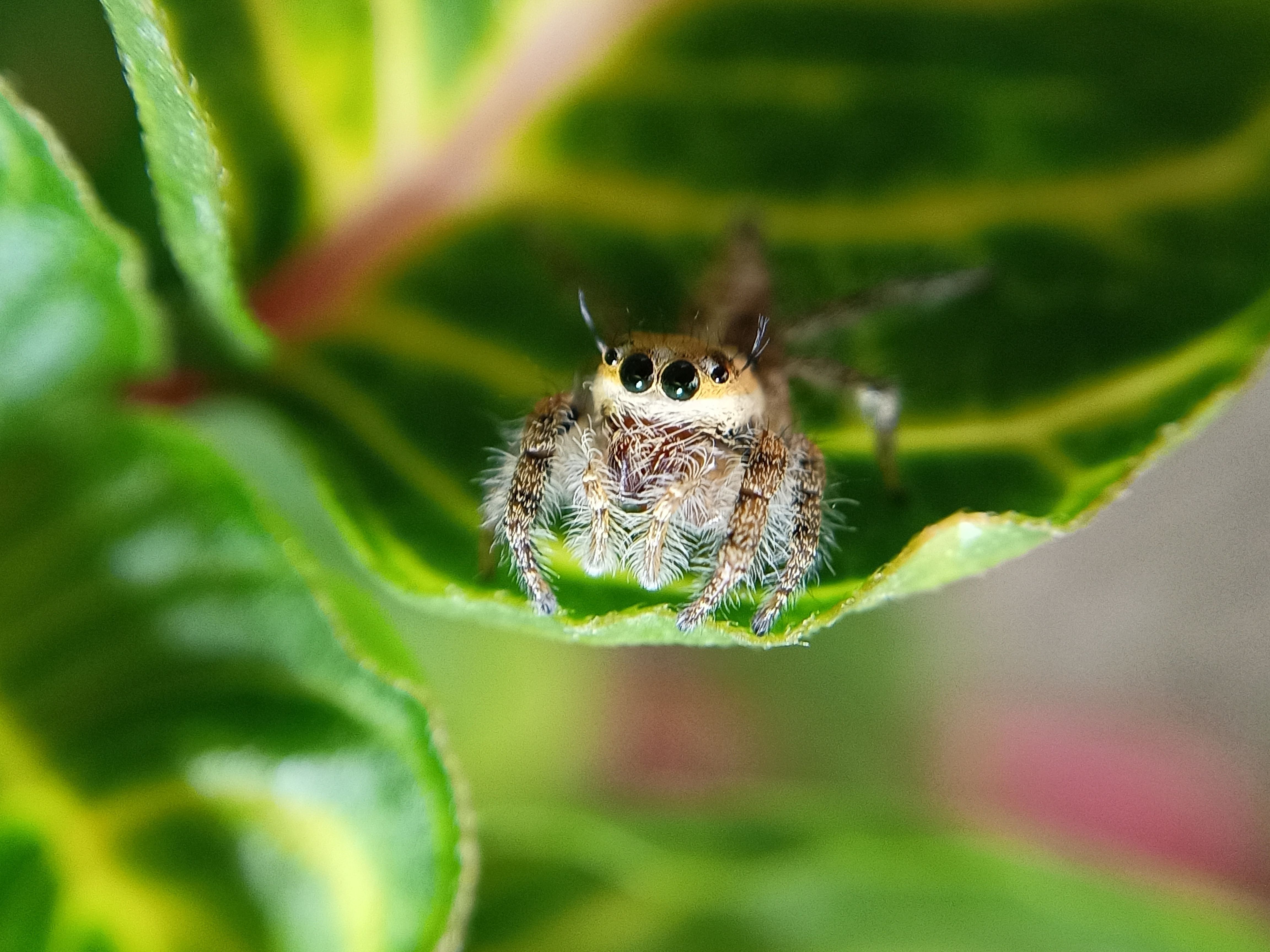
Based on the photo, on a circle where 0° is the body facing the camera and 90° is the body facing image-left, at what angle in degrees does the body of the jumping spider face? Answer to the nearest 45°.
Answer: approximately 0°
